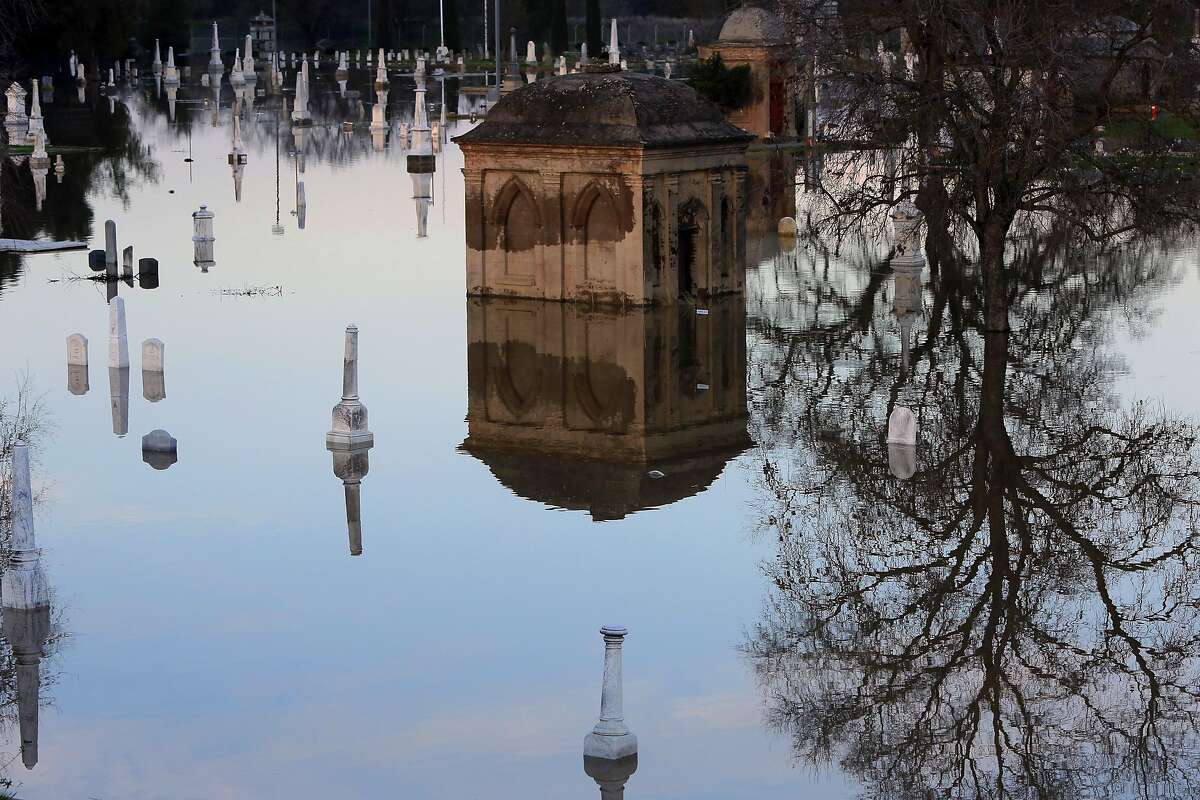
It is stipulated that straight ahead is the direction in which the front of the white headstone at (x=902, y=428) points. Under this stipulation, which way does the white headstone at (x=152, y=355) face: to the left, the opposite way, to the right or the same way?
the same way

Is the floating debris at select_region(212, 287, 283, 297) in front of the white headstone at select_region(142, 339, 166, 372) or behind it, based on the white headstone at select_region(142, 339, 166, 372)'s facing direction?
behind

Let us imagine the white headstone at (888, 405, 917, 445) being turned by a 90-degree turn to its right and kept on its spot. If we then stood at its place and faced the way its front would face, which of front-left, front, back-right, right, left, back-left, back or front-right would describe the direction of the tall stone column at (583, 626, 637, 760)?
left

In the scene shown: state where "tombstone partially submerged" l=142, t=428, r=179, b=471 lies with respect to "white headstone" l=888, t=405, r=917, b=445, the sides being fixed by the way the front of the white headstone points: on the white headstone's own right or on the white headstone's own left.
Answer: on the white headstone's own right

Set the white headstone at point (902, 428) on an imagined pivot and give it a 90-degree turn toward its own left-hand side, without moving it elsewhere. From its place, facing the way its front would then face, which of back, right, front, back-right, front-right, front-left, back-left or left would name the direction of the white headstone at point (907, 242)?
left

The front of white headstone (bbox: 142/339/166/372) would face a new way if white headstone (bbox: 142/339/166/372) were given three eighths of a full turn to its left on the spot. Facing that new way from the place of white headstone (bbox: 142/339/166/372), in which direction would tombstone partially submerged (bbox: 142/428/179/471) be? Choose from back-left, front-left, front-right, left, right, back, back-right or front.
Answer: back-right

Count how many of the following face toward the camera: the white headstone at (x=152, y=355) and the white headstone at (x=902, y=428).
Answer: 2

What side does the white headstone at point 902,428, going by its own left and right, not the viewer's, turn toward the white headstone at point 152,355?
right

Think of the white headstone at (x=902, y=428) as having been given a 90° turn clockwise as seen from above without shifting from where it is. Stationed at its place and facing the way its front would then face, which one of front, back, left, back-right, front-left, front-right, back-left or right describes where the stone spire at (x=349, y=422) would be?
front

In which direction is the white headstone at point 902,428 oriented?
toward the camera

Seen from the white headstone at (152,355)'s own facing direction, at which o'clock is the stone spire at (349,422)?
The stone spire is roughly at 11 o'clock from the white headstone.

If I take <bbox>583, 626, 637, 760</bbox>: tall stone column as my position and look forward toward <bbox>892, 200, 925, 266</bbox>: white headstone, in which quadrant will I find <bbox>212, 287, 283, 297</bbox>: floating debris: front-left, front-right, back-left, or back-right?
front-left

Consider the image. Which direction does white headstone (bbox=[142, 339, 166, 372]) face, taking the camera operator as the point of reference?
facing the viewer

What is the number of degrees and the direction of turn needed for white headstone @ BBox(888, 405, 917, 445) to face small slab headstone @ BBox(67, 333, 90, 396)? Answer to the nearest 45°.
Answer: approximately 90° to its right

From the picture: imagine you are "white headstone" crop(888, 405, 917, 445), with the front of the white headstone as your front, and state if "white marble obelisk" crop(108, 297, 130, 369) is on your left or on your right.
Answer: on your right
